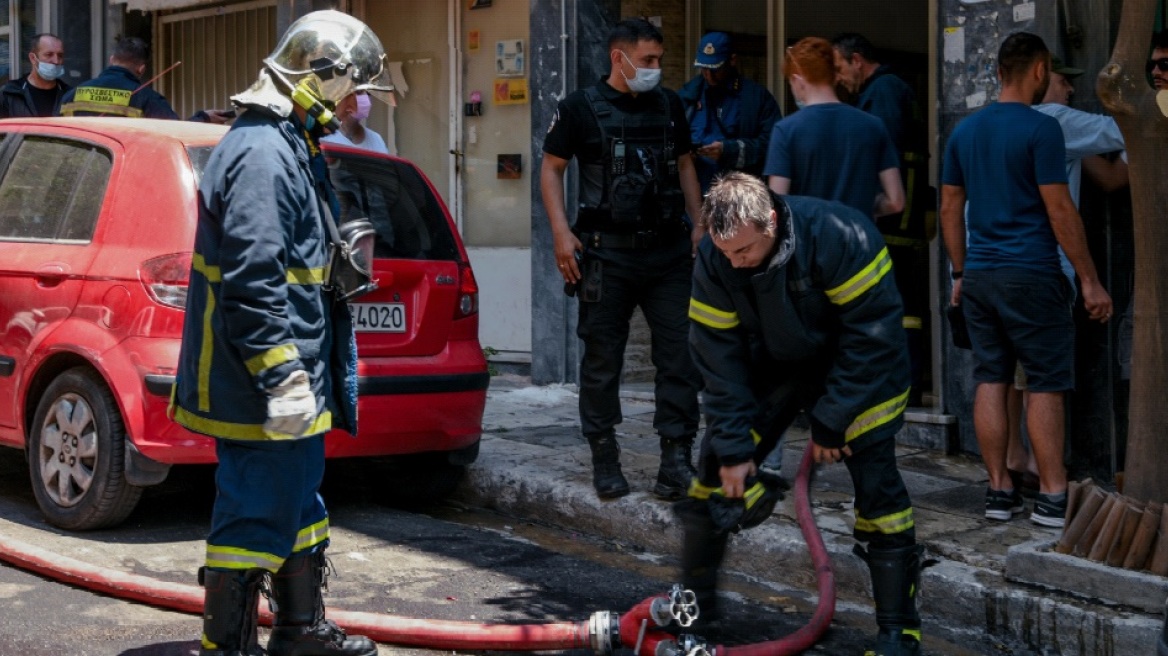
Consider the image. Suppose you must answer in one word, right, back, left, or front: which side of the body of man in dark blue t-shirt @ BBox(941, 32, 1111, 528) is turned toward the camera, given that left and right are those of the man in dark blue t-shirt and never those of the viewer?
back

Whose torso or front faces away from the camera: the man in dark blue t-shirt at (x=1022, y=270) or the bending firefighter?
the man in dark blue t-shirt

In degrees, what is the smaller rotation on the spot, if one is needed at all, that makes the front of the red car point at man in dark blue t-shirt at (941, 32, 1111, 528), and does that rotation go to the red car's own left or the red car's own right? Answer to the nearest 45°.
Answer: approximately 135° to the red car's own right

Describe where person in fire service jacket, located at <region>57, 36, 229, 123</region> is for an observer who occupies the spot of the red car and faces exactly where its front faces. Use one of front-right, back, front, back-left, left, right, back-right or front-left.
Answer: front-right

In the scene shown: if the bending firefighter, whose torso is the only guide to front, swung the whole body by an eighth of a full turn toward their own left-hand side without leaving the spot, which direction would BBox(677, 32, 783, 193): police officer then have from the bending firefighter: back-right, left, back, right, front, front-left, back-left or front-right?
back

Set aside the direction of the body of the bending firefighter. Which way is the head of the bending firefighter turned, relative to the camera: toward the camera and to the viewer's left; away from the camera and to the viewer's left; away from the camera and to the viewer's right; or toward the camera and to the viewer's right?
toward the camera and to the viewer's left

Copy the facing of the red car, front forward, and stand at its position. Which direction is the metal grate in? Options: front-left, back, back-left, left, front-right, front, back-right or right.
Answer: front-right

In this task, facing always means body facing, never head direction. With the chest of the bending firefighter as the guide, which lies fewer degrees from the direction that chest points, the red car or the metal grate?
the red car

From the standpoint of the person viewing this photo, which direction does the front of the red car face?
facing away from the viewer and to the left of the viewer
